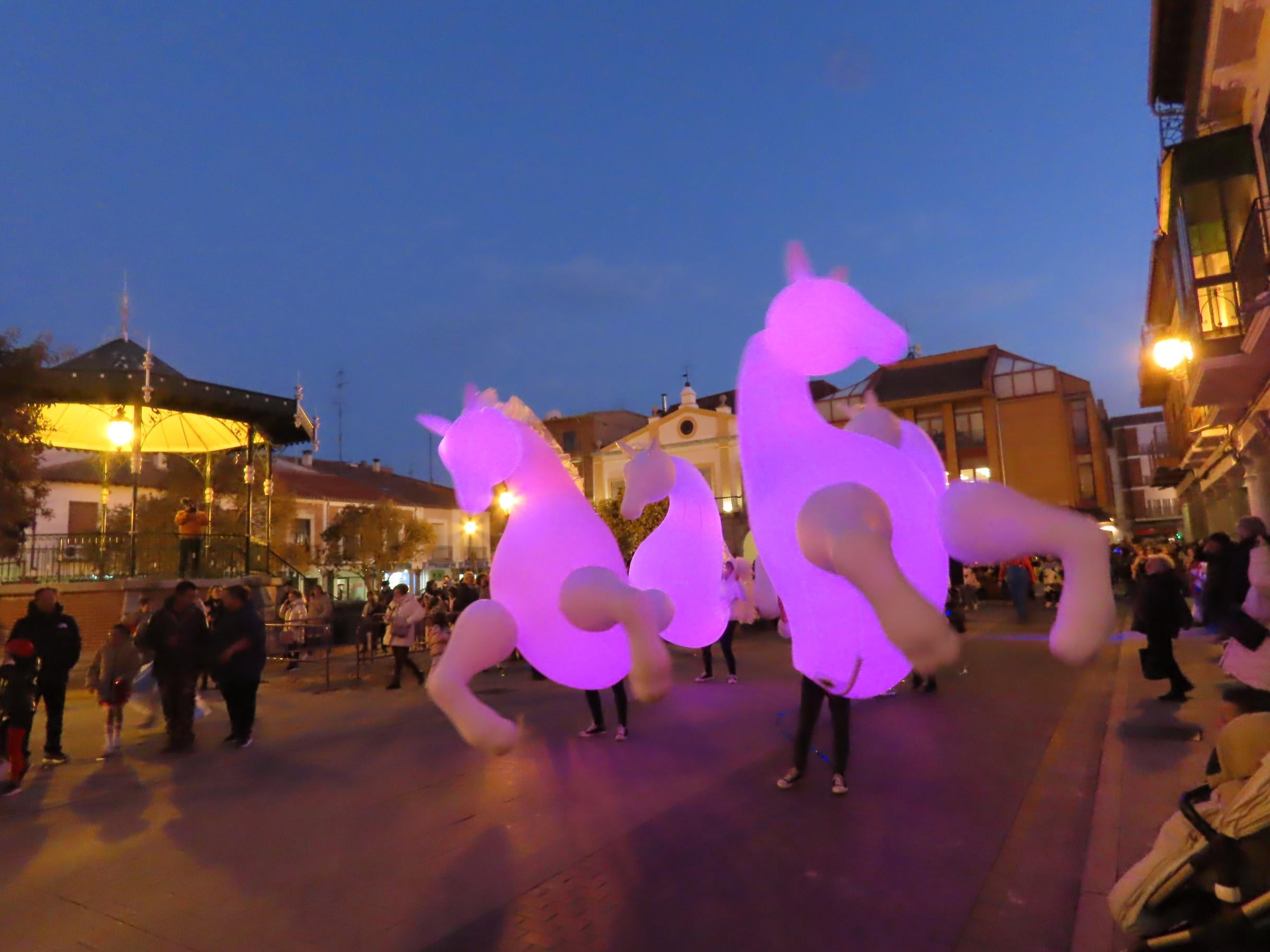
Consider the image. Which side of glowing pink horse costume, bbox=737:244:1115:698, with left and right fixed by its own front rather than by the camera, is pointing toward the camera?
right

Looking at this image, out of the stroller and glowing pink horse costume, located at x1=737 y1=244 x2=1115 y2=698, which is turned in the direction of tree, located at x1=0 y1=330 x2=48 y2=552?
the stroller

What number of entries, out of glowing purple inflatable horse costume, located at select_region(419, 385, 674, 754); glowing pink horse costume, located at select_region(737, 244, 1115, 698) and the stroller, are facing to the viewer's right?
1

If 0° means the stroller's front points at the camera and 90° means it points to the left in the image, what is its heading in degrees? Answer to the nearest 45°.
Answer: approximately 90°

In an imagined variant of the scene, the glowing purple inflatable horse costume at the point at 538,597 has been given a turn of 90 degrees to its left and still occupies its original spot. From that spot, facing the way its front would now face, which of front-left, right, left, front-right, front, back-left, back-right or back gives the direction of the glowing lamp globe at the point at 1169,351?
left

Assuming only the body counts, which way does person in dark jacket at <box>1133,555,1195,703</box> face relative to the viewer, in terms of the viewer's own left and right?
facing the viewer and to the left of the viewer

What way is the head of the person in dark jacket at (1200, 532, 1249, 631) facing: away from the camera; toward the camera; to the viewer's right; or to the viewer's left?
to the viewer's left

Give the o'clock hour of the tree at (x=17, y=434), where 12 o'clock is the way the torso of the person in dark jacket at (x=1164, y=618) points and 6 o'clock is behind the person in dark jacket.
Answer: The tree is roughly at 1 o'clock from the person in dark jacket.

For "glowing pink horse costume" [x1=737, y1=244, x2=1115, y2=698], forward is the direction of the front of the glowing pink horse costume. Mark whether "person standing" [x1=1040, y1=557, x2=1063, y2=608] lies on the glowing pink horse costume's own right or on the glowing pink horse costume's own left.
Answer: on the glowing pink horse costume's own left

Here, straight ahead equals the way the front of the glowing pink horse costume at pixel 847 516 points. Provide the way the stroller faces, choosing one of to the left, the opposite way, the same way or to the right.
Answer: to the right

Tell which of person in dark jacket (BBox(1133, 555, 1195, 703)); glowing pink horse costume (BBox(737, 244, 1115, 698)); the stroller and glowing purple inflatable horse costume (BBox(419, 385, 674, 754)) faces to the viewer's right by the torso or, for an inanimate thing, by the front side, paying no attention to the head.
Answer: glowing pink horse costume (BBox(737, 244, 1115, 698))

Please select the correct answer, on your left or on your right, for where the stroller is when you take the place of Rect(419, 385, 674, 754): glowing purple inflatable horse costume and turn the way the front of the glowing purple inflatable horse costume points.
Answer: on your left
